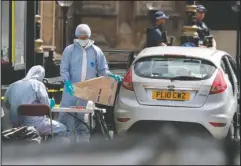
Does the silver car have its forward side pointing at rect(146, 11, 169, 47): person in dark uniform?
yes

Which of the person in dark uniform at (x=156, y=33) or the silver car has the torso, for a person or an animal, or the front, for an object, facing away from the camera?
the silver car

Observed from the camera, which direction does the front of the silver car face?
facing away from the viewer

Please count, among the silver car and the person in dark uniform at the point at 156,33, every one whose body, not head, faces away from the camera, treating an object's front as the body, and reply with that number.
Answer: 1
